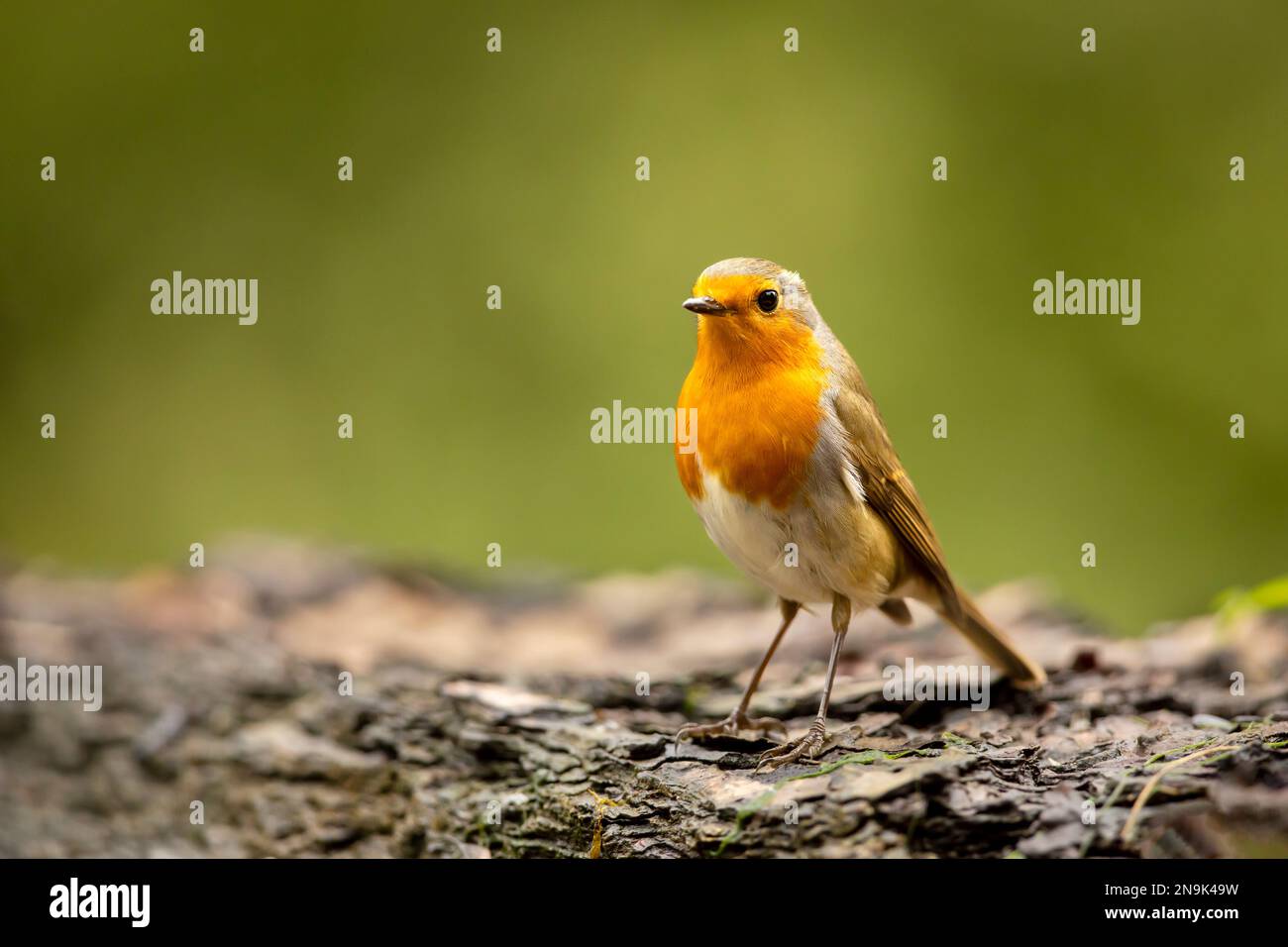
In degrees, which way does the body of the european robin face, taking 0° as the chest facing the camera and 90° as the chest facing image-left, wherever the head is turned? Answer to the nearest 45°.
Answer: approximately 45°

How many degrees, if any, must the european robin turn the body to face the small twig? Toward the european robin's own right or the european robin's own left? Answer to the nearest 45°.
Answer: approximately 90° to the european robin's own left
